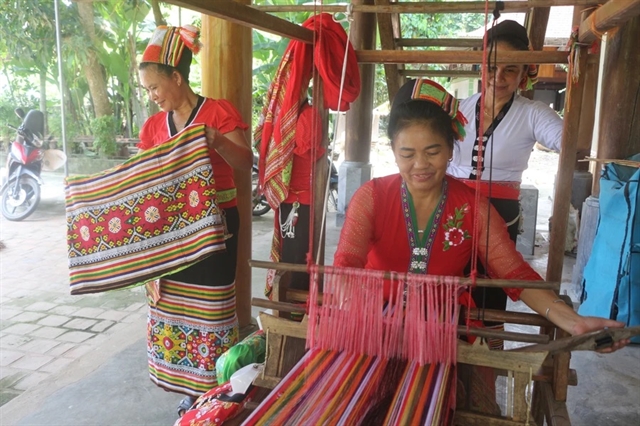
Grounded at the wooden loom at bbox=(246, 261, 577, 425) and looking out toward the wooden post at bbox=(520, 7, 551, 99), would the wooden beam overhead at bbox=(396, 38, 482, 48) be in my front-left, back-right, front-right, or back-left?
front-left

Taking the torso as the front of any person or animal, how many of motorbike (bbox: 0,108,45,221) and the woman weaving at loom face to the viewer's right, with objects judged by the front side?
0

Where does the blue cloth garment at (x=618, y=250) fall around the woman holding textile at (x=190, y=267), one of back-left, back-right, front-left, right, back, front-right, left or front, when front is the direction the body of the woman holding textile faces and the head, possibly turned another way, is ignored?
back-left

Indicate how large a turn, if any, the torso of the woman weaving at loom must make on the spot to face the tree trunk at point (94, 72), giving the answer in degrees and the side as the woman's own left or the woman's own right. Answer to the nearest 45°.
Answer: approximately 135° to the woman's own right

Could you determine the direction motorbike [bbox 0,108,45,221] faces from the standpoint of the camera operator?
facing the viewer and to the left of the viewer

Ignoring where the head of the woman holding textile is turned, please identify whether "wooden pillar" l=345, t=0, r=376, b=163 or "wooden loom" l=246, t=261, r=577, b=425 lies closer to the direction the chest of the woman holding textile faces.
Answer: the wooden loom

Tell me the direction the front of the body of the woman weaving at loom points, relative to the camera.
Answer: toward the camera
